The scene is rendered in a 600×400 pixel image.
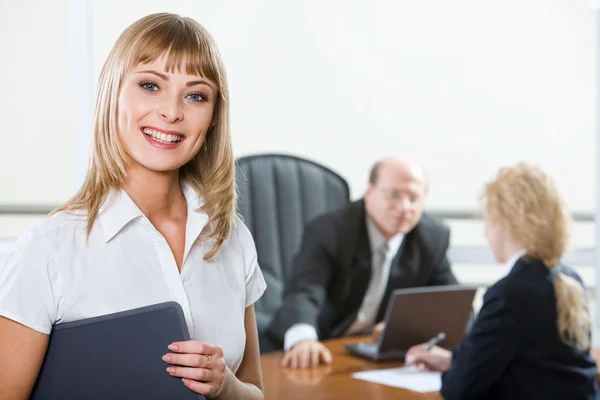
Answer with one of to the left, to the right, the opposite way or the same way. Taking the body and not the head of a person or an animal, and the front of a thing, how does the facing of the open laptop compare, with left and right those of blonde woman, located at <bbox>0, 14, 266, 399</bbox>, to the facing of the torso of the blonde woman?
the opposite way

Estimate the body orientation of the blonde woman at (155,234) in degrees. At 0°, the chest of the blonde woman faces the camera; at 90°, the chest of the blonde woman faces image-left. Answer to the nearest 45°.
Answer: approximately 315°

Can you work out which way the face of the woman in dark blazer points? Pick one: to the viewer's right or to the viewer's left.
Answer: to the viewer's left

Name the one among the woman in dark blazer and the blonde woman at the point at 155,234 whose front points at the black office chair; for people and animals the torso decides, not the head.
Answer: the woman in dark blazer

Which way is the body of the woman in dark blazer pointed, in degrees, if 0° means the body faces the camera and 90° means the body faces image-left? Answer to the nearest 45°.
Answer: approximately 135°

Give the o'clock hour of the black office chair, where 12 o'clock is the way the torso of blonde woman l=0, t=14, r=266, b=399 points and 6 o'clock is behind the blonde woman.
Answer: The black office chair is roughly at 8 o'clock from the blonde woman.

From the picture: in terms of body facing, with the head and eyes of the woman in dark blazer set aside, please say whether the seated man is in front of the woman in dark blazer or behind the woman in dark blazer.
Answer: in front

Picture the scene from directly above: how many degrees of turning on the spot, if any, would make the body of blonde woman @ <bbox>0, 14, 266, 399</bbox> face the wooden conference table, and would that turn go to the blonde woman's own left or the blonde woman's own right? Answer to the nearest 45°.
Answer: approximately 90° to the blonde woman's own left

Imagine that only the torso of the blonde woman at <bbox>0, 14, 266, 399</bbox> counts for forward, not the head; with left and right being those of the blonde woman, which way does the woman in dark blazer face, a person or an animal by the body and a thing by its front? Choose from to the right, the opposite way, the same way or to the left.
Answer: the opposite way

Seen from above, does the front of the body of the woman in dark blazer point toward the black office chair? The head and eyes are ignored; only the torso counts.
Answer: yes

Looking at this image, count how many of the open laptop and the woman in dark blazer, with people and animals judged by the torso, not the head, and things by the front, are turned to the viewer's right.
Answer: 0
